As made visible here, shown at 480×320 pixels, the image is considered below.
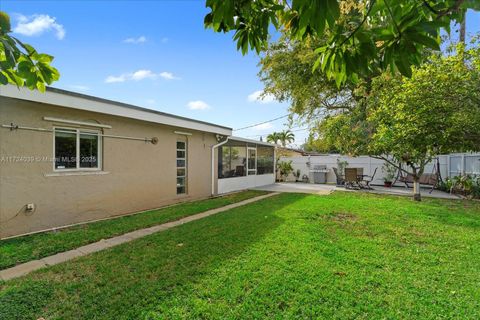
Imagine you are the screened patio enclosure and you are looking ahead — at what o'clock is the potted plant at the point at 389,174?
The potted plant is roughly at 10 o'clock from the screened patio enclosure.

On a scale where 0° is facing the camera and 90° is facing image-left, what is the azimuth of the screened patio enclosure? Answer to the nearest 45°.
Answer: approximately 315°

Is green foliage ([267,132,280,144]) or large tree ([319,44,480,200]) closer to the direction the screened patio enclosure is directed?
the large tree

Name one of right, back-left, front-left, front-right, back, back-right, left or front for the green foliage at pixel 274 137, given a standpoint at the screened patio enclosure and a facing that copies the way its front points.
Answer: back-left

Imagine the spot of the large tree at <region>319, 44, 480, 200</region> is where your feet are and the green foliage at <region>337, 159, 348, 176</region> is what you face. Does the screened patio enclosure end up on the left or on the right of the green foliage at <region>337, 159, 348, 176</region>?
left

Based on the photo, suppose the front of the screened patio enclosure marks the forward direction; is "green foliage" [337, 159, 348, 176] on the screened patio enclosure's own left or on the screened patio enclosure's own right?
on the screened patio enclosure's own left
